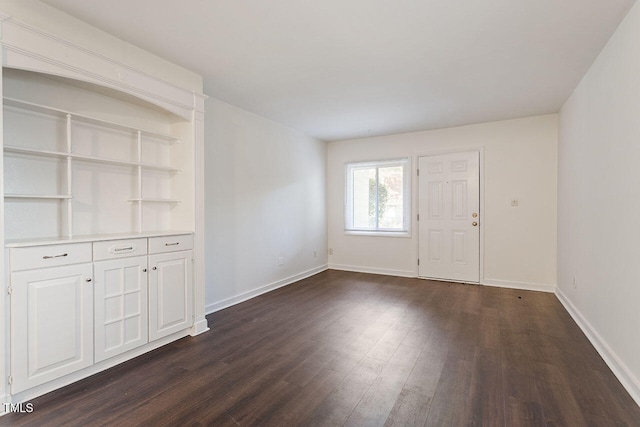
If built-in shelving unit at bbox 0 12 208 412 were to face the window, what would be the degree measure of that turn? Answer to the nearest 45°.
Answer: approximately 45° to its left

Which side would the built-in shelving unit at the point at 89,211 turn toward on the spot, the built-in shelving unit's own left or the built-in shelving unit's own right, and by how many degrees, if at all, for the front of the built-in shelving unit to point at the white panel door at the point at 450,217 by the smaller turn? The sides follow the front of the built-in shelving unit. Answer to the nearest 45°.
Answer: approximately 45° to the built-in shelving unit's own left

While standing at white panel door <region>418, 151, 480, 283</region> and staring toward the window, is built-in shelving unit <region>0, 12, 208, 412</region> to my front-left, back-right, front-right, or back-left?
front-left

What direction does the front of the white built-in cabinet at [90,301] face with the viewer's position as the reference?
facing the viewer and to the right of the viewer

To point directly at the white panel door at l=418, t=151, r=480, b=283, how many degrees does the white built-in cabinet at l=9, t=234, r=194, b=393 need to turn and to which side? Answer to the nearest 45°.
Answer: approximately 45° to its left
